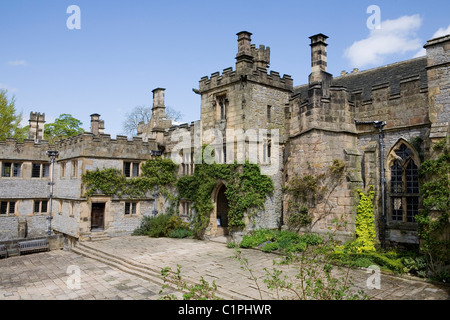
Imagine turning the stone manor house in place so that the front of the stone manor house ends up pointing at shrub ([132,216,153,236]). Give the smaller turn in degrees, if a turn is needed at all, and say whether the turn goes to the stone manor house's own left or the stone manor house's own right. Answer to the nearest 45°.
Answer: approximately 90° to the stone manor house's own right

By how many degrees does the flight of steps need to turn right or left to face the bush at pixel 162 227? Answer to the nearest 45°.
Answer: approximately 135° to its right

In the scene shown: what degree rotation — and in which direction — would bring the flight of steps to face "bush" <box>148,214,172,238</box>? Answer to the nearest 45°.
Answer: approximately 135° to its right

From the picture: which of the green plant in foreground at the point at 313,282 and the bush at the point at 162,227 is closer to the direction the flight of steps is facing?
the green plant in foreground

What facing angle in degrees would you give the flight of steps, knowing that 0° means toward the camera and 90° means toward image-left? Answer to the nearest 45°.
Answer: approximately 45°

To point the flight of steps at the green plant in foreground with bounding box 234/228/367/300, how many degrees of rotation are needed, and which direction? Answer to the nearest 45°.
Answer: approximately 90° to its left

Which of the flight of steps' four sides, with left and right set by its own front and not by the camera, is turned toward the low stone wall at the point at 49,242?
right

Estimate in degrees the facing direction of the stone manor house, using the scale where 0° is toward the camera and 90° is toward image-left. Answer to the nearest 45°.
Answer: approximately 45°

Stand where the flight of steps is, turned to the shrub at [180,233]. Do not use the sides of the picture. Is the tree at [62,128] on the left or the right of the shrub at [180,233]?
left

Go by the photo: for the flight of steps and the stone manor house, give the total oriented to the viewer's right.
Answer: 0

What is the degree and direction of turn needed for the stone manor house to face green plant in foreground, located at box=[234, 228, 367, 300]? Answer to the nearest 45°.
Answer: approximately 45° to its left
